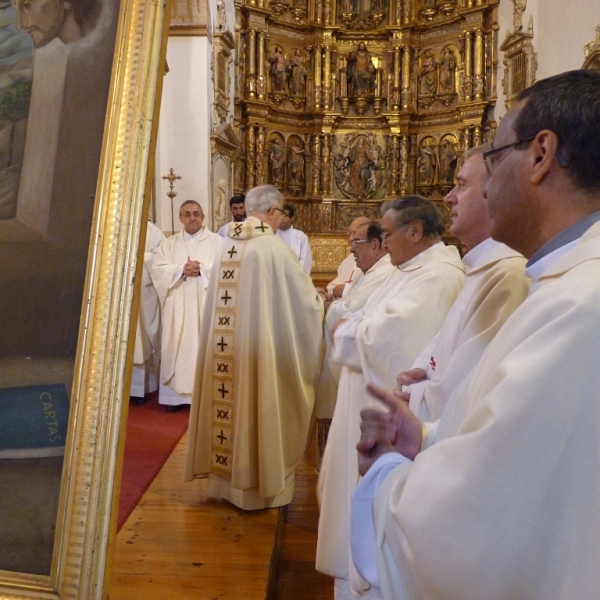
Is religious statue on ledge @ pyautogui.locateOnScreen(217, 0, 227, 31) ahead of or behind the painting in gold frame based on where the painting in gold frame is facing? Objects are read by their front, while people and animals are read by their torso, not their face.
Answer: behind

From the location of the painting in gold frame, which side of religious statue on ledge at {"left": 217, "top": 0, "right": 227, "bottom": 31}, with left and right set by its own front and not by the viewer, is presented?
front

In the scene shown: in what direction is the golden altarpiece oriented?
toward the camera

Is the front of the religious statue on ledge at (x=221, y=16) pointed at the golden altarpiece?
no

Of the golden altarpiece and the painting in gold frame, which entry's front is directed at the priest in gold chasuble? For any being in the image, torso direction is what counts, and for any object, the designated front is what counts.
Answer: the golden altarpiece

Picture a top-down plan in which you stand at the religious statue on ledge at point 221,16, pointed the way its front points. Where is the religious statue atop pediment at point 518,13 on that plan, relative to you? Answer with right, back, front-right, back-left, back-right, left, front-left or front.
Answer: left

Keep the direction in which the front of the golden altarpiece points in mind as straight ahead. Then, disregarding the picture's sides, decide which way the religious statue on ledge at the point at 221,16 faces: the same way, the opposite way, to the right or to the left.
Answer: the same way

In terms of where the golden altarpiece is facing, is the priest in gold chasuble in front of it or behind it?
in front

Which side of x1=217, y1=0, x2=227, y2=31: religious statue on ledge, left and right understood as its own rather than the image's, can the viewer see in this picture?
front

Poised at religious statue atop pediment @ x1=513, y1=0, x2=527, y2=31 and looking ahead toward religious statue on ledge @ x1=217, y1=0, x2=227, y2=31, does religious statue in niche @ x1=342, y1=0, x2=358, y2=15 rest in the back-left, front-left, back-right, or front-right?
front-right

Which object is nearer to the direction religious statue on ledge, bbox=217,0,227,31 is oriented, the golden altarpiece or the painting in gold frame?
the painting in gold frame

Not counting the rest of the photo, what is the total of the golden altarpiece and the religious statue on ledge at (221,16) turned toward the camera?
2

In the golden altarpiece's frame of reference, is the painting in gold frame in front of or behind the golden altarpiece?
in front

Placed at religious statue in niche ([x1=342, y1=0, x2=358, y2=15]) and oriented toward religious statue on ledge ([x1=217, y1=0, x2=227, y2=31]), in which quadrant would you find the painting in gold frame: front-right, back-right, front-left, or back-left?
front-left

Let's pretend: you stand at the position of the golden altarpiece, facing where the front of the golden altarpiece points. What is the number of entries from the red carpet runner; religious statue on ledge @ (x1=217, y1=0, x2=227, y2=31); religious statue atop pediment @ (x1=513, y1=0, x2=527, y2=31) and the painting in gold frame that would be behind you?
0
